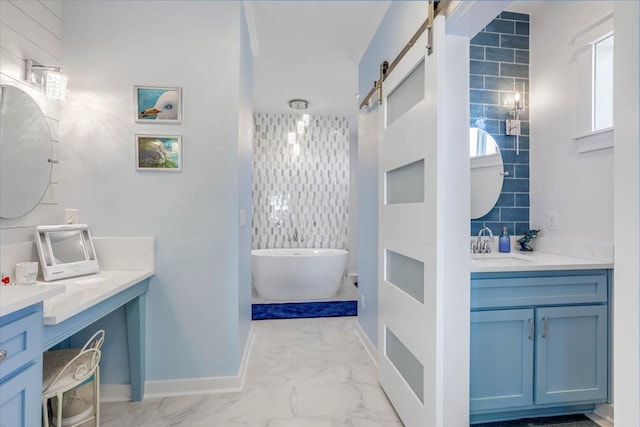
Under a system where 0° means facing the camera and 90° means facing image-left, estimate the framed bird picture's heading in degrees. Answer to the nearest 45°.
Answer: approximately 0°

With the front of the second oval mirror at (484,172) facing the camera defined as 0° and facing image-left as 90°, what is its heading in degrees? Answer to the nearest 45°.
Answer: approximately 0°

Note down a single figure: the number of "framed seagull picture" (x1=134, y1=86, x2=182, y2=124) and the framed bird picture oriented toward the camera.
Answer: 2

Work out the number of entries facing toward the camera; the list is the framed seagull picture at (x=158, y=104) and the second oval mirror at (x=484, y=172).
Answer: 2

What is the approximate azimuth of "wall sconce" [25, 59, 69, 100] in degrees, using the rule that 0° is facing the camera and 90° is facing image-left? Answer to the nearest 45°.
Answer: approximately 315°

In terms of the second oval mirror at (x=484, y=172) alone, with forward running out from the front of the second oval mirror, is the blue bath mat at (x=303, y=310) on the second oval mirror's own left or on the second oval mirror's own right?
on the second oval mirror's own right
